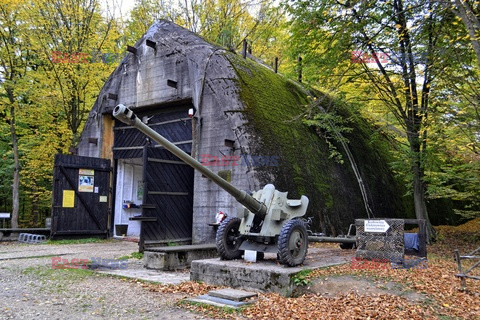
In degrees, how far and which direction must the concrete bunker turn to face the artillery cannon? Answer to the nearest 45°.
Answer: approximately 45° to its left

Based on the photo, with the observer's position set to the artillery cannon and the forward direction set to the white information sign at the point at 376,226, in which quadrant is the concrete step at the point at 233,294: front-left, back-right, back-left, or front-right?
back-right

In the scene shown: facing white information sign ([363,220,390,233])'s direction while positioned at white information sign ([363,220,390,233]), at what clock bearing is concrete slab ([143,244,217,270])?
The concrete slab is roughly at 3 o'clock from the white information sign.

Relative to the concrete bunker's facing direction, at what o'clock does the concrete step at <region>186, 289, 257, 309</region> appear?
The concrete step is roughly at 10 o'clock from the concrete bunker.

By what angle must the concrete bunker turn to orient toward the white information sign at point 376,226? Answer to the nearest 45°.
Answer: approximately 90° to its left

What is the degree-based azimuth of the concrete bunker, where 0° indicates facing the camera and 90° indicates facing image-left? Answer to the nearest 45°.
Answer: approximately 45°
